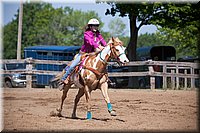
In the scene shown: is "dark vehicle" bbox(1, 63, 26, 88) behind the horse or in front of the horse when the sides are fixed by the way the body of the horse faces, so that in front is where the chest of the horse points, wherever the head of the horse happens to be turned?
behind

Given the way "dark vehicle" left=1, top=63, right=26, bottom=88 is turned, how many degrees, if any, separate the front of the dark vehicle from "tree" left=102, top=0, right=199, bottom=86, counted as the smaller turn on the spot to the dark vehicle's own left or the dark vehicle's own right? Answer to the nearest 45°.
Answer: approximately 45° to the dark vehicle's own left

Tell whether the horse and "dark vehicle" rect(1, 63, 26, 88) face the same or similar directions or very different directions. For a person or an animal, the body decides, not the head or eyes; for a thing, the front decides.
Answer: same or similar directions

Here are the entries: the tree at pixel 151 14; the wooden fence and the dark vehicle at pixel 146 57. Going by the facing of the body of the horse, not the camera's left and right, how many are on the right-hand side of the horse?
0

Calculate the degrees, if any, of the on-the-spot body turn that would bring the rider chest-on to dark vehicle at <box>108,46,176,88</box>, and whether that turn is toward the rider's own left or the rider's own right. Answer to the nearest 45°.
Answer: approximately 135° to the rider's own left

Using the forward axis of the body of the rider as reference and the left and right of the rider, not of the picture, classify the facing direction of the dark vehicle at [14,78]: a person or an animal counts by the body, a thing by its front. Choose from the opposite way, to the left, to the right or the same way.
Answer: the same way

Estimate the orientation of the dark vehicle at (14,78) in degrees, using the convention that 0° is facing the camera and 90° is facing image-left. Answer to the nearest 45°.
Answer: approximately 315°

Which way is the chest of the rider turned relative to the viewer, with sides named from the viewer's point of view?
facing the viewer and to the right of the viewer

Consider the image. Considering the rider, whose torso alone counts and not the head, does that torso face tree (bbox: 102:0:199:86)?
no

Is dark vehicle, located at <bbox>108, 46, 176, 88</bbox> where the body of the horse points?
no

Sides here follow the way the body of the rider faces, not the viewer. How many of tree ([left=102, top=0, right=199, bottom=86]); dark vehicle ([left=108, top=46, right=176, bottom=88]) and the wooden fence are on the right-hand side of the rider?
0

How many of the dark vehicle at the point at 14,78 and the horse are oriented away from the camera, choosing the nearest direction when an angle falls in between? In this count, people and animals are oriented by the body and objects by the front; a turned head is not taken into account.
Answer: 0

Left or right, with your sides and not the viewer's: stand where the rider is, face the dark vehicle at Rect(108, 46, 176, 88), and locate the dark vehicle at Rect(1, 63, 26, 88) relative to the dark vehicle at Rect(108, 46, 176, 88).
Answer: left

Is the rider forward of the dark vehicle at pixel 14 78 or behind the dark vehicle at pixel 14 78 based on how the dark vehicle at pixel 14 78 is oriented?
forward
